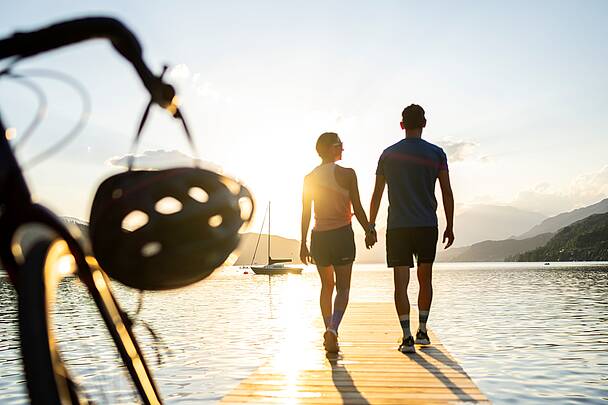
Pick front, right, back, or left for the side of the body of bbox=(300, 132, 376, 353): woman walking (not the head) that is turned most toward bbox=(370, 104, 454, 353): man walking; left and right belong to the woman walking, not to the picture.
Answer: right

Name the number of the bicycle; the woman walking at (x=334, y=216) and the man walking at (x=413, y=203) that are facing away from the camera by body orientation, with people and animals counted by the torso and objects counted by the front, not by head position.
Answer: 2

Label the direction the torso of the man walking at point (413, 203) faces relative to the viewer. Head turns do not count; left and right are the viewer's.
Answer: facing away from the viewer

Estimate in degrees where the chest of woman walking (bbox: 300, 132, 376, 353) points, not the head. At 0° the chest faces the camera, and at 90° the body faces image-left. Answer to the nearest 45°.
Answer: approximately 180°

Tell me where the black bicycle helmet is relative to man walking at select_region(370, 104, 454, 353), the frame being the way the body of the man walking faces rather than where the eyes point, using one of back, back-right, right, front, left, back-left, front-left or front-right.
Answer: back

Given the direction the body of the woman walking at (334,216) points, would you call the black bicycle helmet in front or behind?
behind

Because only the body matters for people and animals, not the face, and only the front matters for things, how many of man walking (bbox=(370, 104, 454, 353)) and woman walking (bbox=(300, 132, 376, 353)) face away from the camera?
2

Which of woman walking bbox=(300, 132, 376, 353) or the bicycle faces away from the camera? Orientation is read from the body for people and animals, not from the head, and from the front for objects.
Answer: the woman walking

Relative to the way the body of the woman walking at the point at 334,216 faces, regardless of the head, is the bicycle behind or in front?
behind

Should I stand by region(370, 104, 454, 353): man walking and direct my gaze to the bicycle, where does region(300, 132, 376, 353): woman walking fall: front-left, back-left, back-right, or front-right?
front-right

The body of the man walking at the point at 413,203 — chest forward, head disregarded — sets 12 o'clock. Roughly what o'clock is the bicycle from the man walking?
The bicycle is roughly at 6 o'clock from the man walking.

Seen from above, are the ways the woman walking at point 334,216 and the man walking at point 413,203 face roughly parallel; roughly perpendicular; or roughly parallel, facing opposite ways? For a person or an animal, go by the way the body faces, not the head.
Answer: roughly parallel

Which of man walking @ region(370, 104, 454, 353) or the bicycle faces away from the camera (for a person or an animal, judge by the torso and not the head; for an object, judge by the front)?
the man walking
